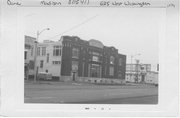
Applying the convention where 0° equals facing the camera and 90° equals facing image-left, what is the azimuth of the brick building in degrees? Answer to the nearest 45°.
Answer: approximately 315°
